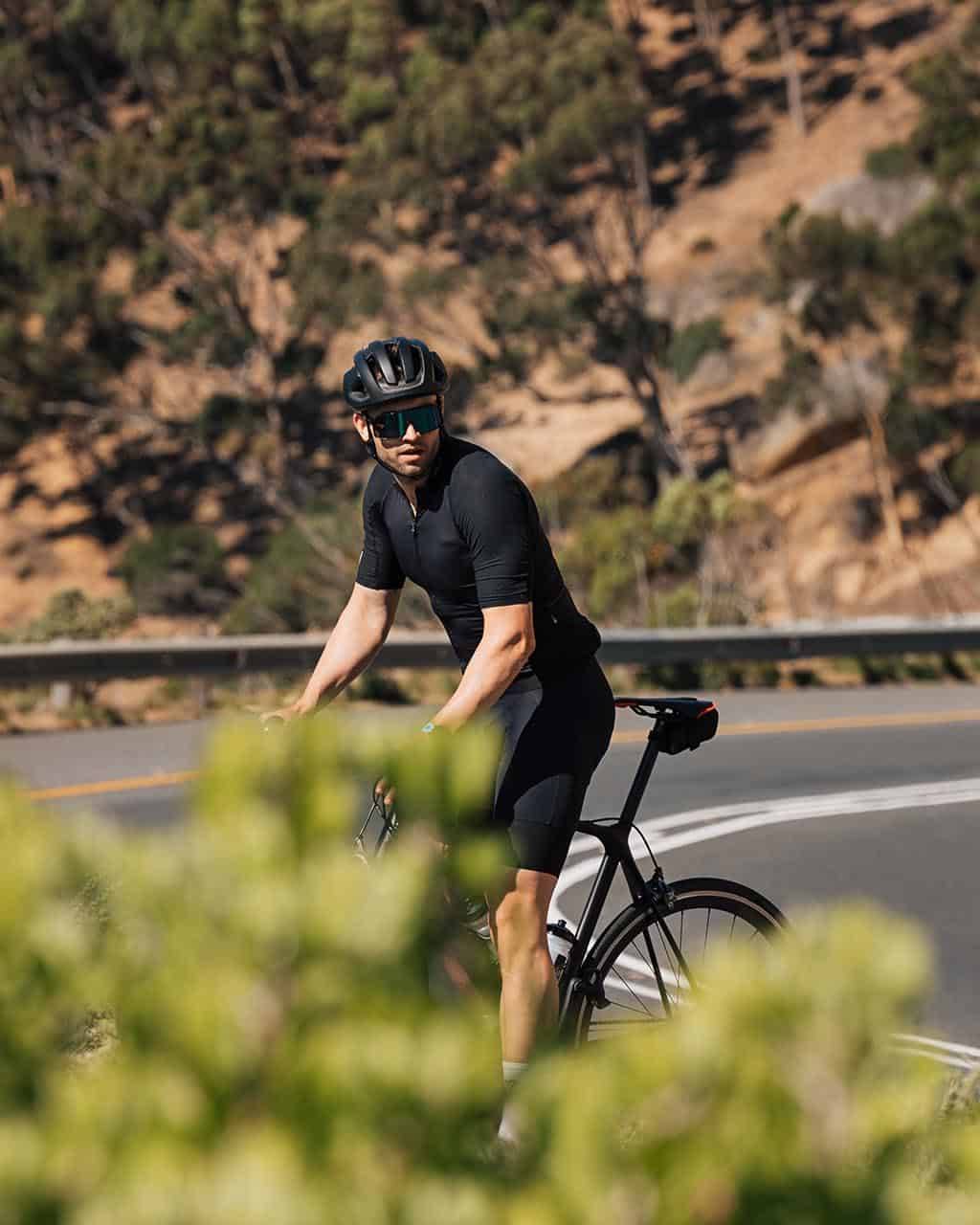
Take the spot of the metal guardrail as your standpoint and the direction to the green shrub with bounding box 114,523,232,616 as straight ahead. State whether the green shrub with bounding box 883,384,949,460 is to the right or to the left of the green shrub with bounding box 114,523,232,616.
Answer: right

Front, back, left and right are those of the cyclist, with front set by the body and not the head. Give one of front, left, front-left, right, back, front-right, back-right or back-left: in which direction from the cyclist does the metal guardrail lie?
back-right

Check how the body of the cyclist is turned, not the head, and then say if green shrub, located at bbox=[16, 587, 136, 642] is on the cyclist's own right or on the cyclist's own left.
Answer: on the cyclist's own right

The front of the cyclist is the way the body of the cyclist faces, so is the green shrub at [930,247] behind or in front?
behind

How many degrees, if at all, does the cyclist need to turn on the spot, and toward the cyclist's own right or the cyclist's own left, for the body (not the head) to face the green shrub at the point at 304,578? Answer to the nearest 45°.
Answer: approximately 135° to the cyclist's own right

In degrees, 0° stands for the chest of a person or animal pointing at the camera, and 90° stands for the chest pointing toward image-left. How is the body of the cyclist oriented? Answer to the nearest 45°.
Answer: approximately 45°

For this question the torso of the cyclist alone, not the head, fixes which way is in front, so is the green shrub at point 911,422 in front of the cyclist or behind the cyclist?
behind

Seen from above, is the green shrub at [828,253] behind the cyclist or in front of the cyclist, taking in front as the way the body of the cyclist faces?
behind
